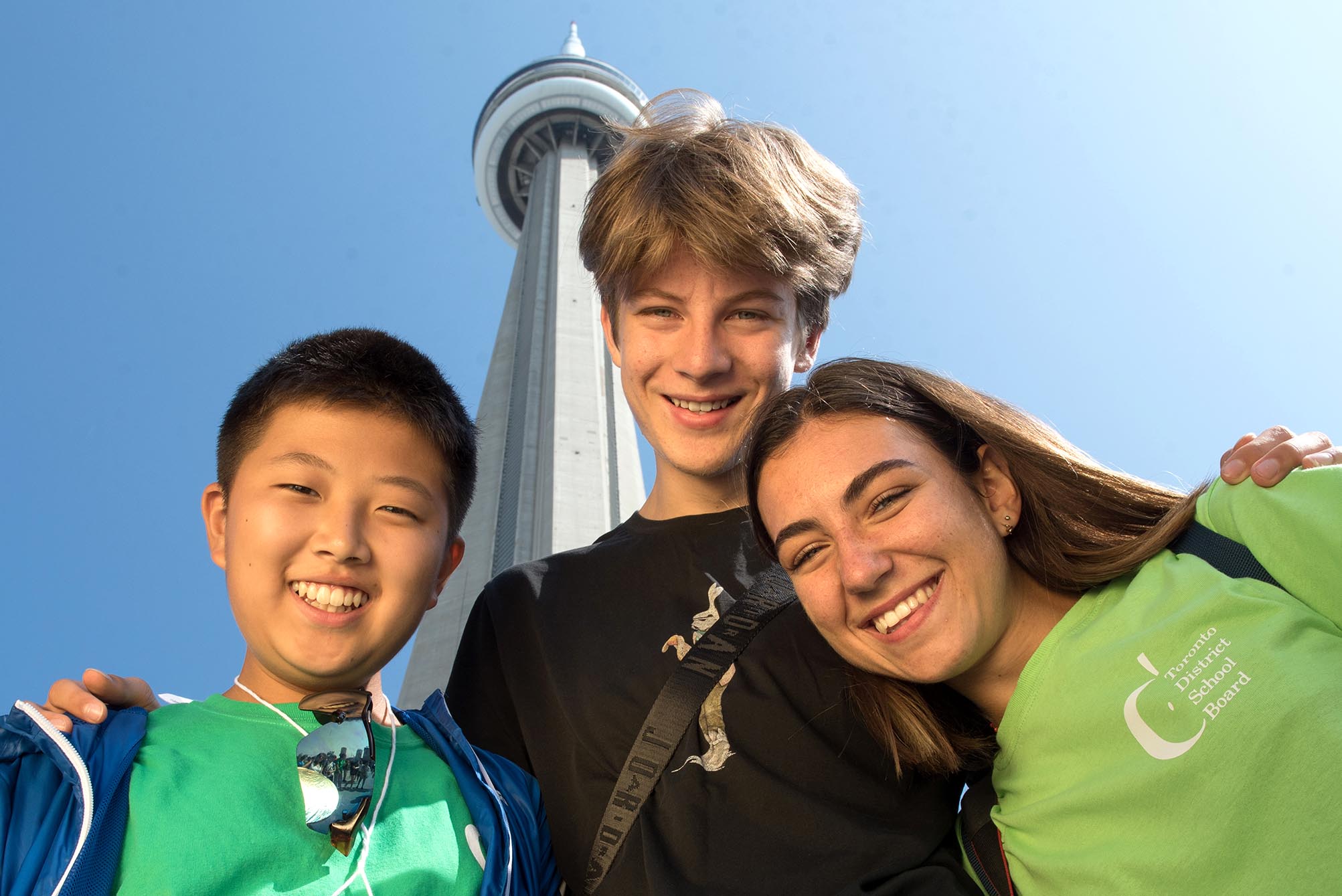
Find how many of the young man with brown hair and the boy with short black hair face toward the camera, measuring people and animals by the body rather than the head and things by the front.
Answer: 2

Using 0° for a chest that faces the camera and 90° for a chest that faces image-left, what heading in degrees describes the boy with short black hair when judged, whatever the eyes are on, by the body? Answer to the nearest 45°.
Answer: approximately 0°

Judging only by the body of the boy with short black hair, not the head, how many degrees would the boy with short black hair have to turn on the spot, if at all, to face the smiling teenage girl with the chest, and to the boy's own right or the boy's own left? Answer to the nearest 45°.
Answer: approximately 90° to the boy's own left
